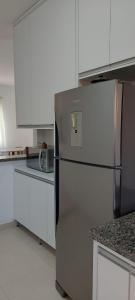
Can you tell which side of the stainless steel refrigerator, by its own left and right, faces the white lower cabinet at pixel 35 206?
right

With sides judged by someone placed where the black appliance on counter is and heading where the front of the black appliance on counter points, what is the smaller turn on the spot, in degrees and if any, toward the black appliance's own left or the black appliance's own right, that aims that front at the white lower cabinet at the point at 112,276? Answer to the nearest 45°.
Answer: approximately 45° to the black appliance's own left

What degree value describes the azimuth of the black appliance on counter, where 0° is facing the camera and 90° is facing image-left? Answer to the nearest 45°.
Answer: approximately 45°

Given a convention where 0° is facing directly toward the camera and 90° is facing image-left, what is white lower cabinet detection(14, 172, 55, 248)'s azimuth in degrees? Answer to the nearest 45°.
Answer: approximately 45°

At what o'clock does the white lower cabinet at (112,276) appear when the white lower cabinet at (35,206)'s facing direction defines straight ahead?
the white lower cabinet at (112,276) is roughly at 10 o'clock from the white lower cabinet at (35,206).

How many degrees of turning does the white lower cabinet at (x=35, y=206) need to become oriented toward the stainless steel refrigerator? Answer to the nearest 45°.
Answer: approximately 45° to its left

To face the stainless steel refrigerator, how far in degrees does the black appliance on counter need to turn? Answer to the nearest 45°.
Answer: approximately 45° to its left
